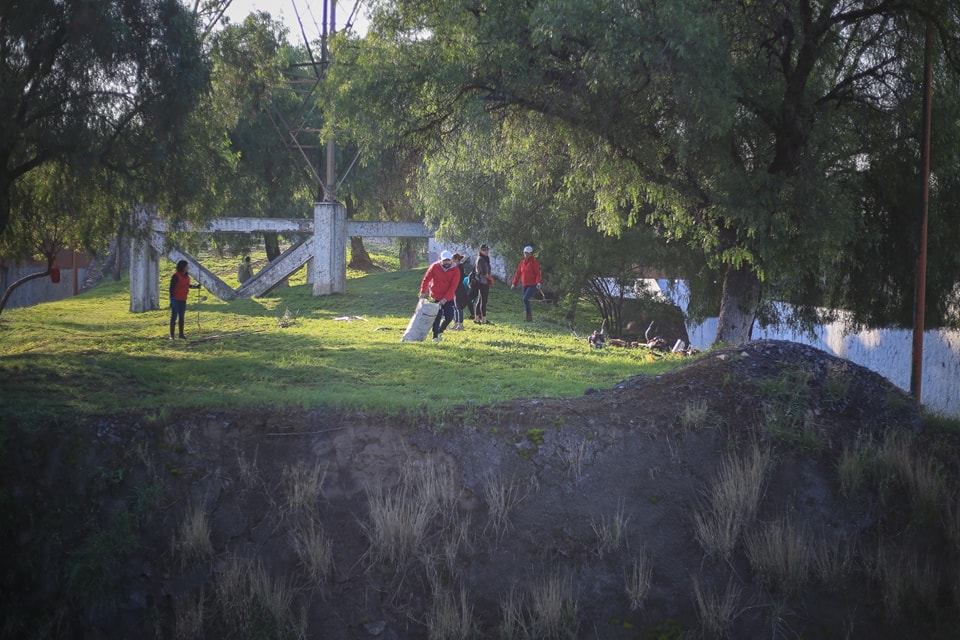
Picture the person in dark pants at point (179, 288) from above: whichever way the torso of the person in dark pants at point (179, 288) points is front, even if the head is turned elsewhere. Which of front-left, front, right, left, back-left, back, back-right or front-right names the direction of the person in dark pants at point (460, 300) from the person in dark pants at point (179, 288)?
front-left

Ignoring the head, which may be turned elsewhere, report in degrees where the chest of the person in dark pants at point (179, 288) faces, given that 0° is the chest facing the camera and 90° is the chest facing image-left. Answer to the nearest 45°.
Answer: approximately 315°

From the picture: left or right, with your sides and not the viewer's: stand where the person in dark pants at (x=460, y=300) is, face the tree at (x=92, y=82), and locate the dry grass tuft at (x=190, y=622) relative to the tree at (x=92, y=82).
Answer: left

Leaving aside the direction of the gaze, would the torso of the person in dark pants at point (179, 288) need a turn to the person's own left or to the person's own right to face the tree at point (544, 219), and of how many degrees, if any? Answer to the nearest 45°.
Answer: approximately 45° to the person's own left

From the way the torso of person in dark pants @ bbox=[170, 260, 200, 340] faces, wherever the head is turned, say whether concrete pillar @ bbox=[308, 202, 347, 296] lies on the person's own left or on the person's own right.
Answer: on the person's own left

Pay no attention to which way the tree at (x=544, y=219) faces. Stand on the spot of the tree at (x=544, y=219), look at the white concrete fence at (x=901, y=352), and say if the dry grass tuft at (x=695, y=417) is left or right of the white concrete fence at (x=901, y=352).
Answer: right
